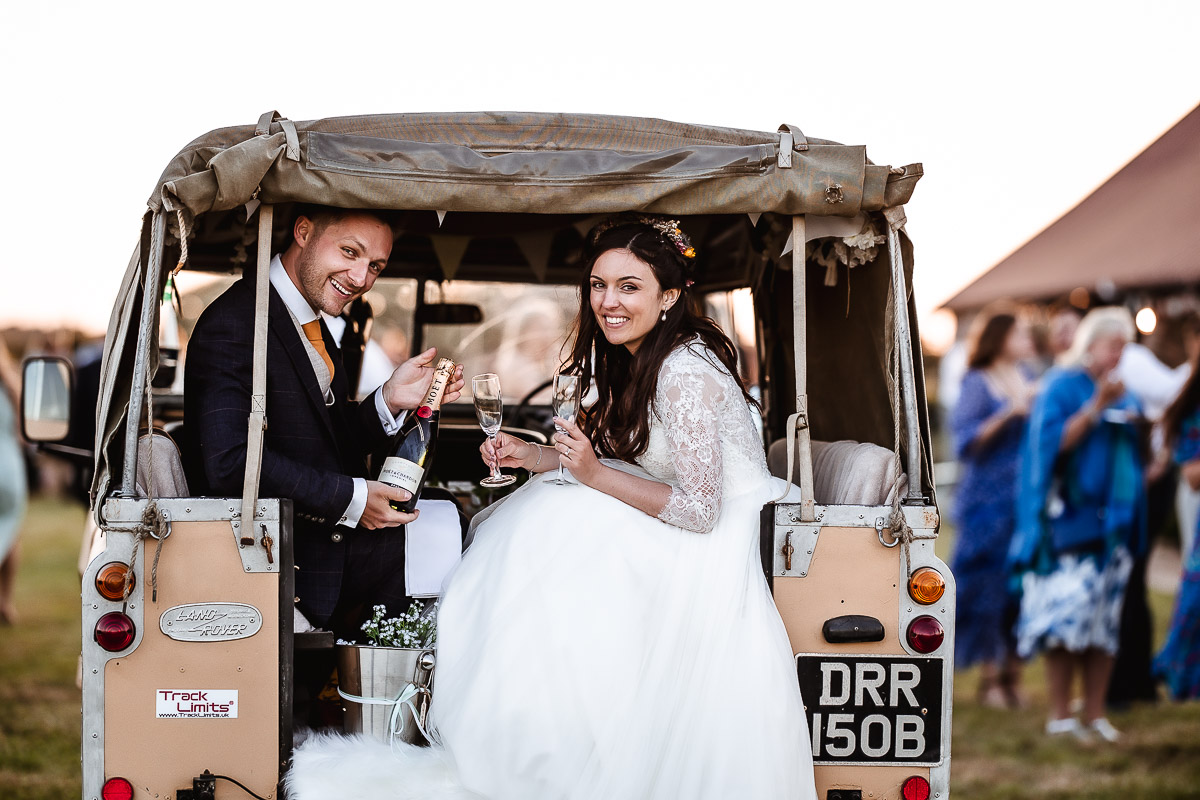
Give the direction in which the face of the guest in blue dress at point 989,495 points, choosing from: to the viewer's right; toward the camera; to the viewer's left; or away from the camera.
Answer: to the viewer's right

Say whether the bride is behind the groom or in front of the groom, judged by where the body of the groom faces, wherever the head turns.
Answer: in front

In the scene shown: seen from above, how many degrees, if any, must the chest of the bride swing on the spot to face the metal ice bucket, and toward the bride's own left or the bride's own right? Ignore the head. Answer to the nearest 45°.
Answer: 0° — they already face it

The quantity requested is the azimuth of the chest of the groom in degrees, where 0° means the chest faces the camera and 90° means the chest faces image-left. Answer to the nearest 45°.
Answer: approximately 315°

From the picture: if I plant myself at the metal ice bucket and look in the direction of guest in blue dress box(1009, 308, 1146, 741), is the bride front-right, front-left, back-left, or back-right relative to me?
front-right

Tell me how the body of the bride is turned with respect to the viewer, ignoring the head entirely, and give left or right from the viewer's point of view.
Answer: facing to the left of the viewer
